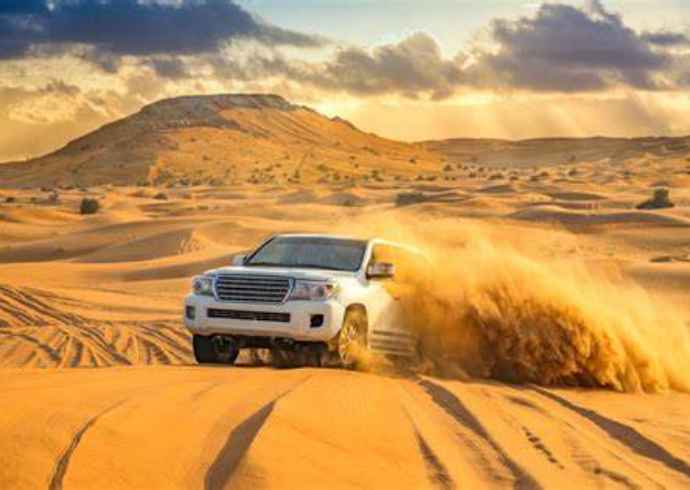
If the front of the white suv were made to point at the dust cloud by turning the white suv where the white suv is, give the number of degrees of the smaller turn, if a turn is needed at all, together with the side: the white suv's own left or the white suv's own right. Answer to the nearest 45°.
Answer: approximately 135° to the white suv's own left

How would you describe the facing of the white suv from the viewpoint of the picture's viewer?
facing the viewer and to the left of the viewer
